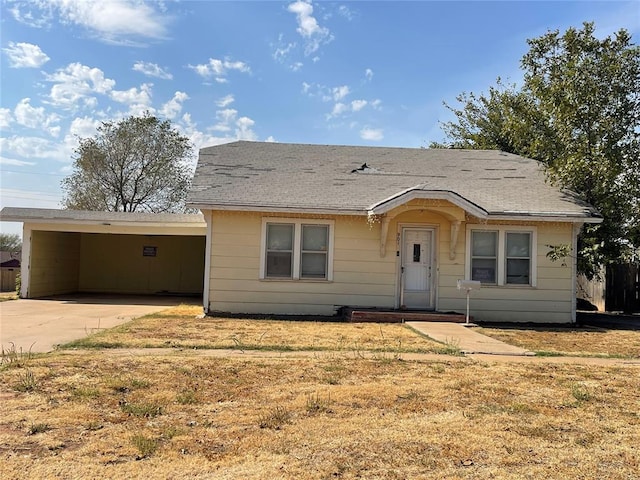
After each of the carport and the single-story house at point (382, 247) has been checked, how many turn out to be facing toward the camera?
2

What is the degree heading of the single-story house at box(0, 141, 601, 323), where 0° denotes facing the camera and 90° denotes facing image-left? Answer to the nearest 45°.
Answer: approximately 0°

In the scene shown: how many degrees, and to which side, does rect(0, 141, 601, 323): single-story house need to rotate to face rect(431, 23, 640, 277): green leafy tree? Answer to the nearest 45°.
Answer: approximately 90° to its left

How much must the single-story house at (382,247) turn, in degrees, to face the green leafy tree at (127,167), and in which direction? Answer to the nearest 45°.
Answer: approximately 135° to its right

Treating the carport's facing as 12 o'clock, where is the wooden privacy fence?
The wooden privacy fence is roughly at 10 o'clock from the carport.

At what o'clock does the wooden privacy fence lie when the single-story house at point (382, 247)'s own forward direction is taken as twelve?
The wooden privacy fence is roughly at 8 o'clock from the single-story house.

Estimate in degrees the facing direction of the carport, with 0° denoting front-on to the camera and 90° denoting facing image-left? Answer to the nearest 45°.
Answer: approximately 0°

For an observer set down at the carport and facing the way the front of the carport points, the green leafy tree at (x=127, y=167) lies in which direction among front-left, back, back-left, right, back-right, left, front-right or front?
back

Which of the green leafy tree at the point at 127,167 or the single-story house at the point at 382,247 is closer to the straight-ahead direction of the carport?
the single-story house
